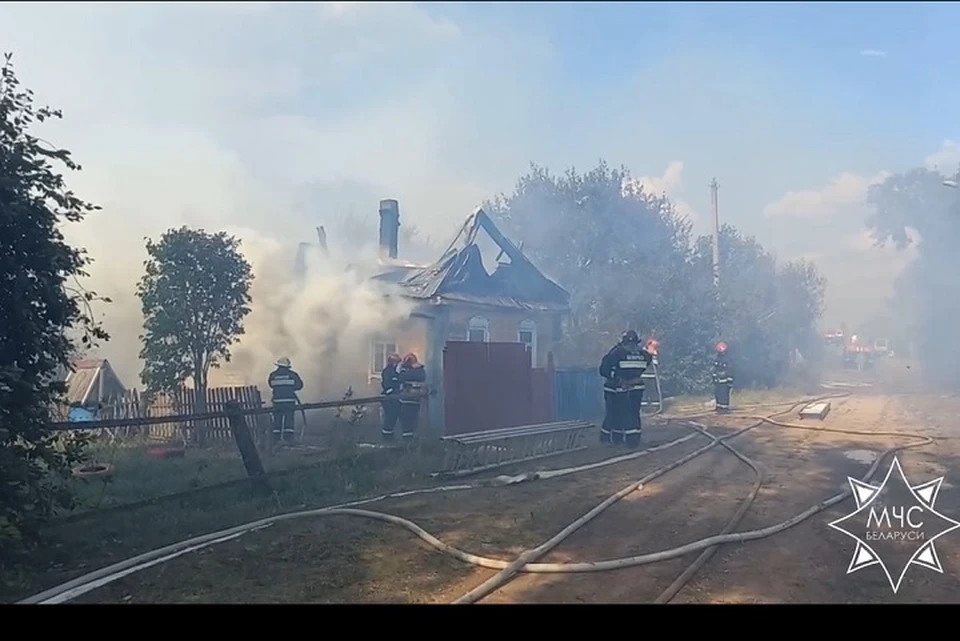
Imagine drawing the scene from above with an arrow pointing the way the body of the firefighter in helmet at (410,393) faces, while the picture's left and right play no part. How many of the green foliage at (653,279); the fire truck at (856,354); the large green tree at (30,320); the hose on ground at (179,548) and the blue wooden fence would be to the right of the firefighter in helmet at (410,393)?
3

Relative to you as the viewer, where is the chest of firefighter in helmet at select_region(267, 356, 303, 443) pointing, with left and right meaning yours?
facing away from the viewer

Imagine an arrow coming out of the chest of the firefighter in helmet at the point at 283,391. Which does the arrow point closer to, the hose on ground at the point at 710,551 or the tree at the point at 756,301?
the tree

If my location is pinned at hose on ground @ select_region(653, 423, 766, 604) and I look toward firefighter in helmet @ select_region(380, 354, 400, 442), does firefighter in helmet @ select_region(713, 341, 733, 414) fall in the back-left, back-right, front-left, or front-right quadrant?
front-right

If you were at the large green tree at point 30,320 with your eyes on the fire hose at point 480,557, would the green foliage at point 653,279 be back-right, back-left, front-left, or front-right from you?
front-left

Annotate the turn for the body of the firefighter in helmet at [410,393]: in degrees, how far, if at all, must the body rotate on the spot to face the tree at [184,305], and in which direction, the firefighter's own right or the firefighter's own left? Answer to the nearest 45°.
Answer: approximately 45° to the firefighter's own left

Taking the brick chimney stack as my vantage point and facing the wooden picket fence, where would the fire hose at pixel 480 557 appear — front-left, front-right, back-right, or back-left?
front-left

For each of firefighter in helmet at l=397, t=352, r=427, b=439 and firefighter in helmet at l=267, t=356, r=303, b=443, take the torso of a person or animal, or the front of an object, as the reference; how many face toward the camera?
0

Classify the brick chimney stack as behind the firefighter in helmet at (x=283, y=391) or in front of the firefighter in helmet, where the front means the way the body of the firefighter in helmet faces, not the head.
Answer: in front

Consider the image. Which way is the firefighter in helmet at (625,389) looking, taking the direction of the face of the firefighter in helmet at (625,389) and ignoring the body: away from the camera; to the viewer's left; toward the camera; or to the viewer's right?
away from the camera

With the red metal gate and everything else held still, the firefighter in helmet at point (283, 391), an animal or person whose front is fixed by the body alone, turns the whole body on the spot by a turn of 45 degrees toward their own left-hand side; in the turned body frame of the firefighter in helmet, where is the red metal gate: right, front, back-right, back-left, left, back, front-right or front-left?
back-right

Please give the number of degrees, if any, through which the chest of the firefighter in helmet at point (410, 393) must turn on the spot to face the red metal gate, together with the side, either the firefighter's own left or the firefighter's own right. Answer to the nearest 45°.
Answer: approximately 90° to the firefighter's own right

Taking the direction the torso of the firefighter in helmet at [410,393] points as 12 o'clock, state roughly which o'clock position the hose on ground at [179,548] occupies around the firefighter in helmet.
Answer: The hose on ground is roughly at 8 o'clock from the firefighter in helmet.

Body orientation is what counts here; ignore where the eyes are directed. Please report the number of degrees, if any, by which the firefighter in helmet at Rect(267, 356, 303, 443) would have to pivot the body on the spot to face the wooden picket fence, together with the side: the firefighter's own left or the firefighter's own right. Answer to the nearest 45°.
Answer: approximately 90° to the firefighter's own left

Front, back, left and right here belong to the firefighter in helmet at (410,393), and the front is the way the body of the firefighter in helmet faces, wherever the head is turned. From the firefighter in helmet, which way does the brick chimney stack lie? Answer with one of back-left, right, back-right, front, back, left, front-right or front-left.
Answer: front-right

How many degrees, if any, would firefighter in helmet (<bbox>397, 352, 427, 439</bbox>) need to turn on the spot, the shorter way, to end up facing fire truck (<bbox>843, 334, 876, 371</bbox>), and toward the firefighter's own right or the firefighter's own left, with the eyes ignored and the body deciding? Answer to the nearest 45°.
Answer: approximately 90° to the firefighter's own right

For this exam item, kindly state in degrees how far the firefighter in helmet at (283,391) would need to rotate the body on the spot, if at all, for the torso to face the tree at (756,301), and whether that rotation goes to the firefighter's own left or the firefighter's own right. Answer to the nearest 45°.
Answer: approximately 45° to the firefighter's own right

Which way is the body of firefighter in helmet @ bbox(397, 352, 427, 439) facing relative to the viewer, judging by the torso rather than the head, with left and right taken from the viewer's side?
facing away from the viewer and to the left of the viewer

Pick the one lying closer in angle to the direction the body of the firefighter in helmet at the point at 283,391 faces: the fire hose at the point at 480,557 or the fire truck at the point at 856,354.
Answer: the fire truck
